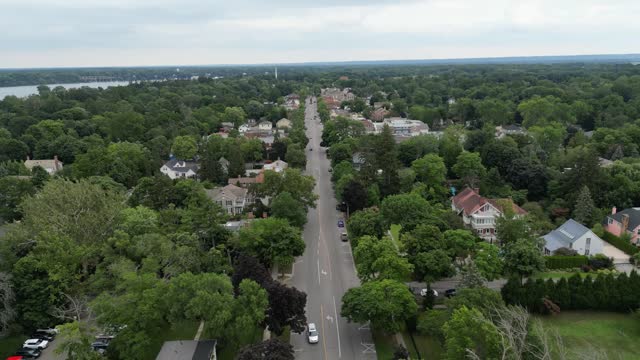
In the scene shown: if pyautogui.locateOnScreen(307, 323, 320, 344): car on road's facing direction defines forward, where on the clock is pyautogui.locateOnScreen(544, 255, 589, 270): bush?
The bush is roughly at 8 o'clock from the car on road.

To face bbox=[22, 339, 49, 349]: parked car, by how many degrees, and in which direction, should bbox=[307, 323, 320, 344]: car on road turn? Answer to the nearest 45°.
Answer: approximately 90° to its right

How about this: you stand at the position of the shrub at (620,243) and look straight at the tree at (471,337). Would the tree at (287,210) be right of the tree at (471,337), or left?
right

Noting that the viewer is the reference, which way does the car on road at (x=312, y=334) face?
facing the viewer

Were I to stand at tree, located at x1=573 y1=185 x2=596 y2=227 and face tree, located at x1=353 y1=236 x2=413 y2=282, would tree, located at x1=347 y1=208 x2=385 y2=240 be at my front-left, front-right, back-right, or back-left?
front-right

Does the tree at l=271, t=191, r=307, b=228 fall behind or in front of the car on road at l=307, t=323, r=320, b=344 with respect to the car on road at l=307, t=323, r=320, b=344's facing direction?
behind

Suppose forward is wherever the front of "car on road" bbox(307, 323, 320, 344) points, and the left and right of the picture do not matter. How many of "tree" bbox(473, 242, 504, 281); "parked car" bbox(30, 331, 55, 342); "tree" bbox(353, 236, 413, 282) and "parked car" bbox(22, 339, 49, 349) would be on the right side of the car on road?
2

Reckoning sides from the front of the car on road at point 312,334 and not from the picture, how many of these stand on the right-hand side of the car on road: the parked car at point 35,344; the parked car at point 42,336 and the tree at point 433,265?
2

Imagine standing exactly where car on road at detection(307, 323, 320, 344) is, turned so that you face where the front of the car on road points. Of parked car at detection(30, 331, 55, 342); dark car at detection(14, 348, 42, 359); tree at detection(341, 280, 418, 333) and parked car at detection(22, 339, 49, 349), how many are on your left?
1

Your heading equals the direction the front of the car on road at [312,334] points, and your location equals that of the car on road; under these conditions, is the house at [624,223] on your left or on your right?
on your left

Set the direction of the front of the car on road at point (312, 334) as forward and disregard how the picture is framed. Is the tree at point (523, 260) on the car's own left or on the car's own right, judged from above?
on the car's own left

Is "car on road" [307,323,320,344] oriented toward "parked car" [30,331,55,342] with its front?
no

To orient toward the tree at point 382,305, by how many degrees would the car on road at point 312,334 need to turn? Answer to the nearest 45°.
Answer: approximately 90° to its left

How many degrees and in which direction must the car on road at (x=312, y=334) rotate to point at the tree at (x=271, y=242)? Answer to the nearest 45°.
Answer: approximately 180°

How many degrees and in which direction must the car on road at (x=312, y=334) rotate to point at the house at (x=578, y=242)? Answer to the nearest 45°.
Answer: approximately 135° to its left

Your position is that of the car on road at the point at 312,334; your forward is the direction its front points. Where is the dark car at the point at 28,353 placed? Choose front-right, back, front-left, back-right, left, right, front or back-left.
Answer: right

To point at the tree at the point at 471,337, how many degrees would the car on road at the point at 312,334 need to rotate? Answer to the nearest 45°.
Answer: approximately 45° to its left

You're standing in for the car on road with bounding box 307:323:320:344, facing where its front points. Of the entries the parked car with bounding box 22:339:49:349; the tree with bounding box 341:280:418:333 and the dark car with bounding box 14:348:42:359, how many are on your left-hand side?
1
